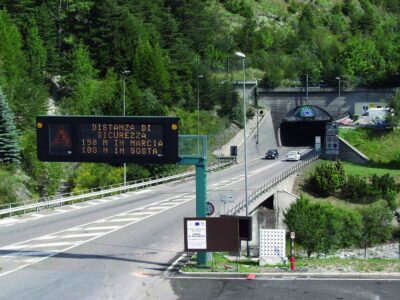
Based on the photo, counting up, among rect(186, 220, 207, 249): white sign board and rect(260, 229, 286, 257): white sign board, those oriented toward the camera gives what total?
2

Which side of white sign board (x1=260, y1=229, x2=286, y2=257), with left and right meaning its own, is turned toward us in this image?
front

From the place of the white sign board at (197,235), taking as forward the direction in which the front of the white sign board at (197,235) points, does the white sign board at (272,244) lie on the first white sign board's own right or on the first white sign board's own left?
on the first white sign board's own left

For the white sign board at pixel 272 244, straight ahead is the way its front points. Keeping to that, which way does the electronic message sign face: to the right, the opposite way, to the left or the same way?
the same way

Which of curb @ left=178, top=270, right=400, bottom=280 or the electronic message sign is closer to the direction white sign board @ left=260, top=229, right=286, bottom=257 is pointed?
the curb

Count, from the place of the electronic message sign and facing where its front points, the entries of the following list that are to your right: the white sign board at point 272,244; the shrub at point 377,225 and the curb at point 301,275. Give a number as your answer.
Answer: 0

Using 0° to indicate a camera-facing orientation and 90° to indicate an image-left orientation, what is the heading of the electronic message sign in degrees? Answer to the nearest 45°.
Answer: approximately 0°

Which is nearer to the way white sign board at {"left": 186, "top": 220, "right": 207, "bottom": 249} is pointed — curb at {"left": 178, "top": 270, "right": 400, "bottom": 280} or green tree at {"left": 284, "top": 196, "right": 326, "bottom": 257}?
the curb

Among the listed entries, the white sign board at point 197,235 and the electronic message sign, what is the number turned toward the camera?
2
